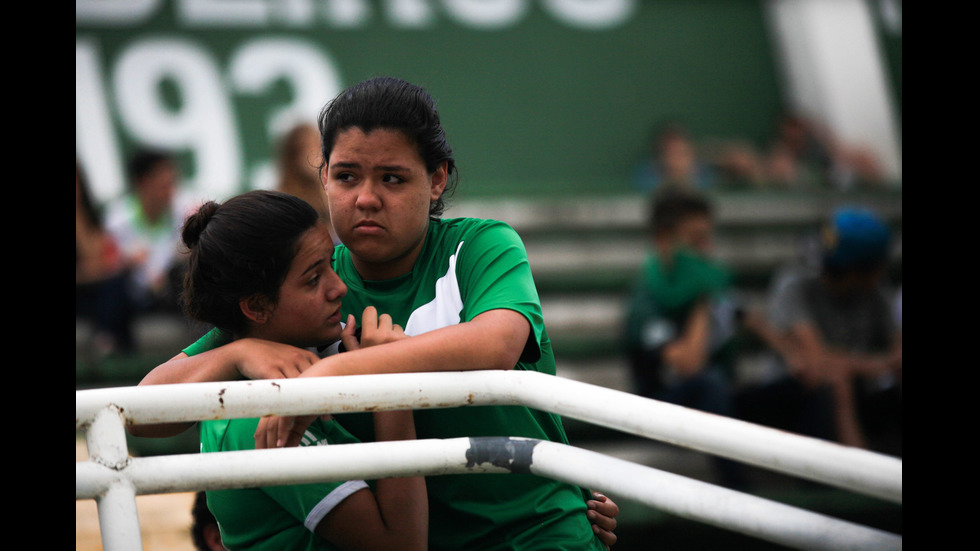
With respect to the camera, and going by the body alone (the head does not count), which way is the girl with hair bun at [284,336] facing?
to the viewer's right

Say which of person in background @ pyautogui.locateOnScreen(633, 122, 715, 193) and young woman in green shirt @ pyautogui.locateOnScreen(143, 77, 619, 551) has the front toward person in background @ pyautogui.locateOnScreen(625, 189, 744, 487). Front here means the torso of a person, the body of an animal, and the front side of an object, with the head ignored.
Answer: person in background @ pyautogui.locateOnScreen(633, 122, 715, 193)

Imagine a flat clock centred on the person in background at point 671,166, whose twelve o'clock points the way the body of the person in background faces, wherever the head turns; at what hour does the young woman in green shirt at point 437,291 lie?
The young woman in green shirt is roughly at 12 o'clock from the person in background.

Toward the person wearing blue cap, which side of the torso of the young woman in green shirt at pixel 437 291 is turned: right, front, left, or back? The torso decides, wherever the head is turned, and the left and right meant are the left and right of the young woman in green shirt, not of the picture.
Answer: back

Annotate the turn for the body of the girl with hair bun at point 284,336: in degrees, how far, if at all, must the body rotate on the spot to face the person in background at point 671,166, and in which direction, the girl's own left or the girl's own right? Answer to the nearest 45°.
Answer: approximately 45° to the girl's own left

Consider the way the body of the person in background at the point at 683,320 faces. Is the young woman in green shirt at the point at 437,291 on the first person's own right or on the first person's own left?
on the first person's own right

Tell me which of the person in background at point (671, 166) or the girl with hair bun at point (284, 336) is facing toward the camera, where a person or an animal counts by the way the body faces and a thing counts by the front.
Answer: the person in background

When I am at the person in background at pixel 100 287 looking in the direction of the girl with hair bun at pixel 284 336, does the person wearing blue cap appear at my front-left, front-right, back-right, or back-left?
front-left

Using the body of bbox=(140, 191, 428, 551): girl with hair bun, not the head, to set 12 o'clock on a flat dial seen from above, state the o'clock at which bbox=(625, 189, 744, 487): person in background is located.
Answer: The person in background is roughly at 10 o'clock from the girl with hair bun.

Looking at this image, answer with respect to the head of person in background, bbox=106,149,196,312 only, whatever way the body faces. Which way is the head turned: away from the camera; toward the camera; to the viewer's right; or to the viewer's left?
toward the camera

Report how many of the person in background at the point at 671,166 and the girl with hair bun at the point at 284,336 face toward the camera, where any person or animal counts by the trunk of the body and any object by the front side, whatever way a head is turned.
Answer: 1

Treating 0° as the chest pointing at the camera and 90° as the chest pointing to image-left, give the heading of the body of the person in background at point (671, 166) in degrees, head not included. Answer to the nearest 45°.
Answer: approximately 0°

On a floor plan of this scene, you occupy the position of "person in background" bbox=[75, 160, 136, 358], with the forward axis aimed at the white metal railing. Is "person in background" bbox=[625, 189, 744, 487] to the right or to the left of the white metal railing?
left
